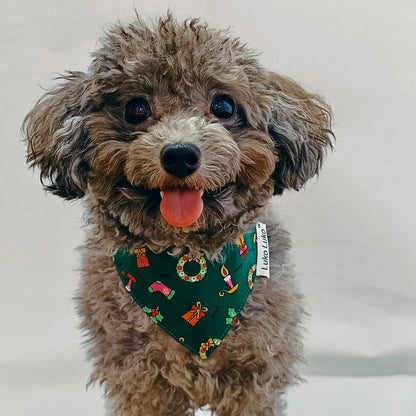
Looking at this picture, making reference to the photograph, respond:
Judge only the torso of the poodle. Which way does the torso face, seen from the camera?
toward the camera
